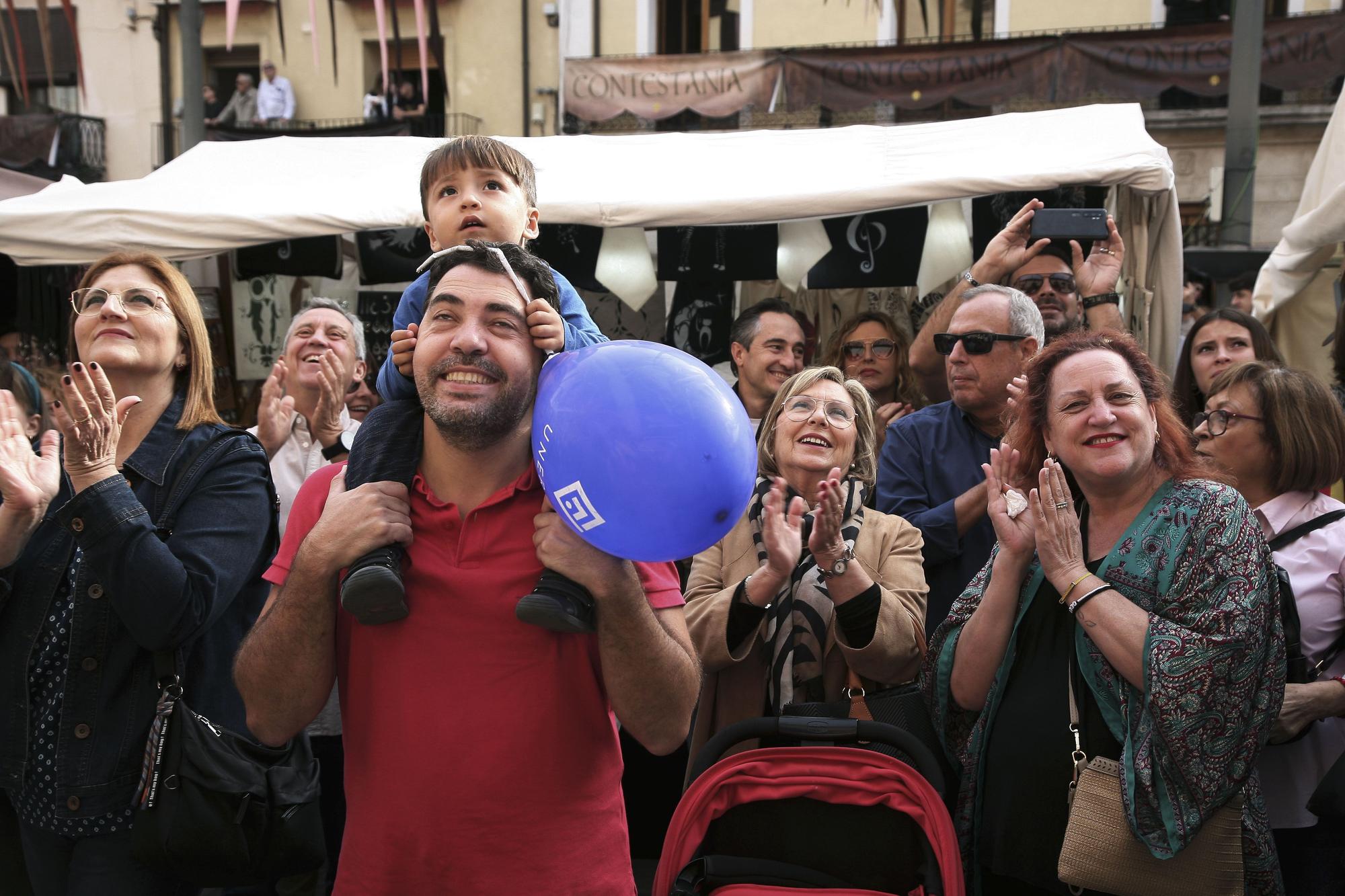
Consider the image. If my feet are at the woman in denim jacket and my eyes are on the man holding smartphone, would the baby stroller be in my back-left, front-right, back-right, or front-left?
front-right

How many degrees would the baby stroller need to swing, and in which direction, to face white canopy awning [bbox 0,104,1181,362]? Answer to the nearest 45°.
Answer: approximately 180°

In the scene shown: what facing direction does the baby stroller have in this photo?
toward the camera

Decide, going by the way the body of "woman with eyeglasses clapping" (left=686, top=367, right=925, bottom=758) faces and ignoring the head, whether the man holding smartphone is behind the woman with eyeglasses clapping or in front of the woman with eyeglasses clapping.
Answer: behind

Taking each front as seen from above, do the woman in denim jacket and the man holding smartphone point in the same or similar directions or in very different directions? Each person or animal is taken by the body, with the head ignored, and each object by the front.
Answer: same or similar directions

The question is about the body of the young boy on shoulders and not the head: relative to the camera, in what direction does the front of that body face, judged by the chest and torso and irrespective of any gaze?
toward the camera

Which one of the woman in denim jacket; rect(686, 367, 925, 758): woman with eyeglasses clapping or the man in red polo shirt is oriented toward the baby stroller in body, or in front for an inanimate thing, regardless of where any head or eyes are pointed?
the woman with eyeglasses clapping

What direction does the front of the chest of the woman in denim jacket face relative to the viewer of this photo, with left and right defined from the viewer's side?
facing the viewer and to the left of the viewer

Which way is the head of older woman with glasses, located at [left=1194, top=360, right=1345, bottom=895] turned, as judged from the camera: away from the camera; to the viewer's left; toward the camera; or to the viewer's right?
to the viewer's left

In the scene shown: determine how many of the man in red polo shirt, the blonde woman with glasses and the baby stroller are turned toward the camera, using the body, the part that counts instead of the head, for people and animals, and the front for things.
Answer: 3

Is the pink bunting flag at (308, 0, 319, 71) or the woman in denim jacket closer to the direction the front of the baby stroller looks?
the woman in denim jacket

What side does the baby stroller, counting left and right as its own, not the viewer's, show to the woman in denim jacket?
right

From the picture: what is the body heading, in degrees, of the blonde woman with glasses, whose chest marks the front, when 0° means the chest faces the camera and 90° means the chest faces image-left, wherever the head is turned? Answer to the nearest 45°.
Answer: approximately 0°

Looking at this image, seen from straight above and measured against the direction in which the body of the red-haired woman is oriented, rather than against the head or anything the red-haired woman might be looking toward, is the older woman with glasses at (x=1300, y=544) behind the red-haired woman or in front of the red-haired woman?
behind

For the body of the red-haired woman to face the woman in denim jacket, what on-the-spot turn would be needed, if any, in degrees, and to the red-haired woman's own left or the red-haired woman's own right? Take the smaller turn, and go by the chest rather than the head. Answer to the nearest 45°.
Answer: approximately 45° to the red-haired woman's own right

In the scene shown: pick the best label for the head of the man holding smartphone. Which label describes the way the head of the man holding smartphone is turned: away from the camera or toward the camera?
toward the camera

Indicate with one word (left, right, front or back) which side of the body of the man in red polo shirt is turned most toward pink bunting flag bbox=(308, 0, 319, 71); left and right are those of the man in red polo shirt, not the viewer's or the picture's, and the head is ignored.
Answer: back

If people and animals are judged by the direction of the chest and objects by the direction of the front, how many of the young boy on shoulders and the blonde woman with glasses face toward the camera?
2

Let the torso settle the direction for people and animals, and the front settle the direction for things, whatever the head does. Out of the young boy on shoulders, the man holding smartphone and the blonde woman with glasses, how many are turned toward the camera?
3
